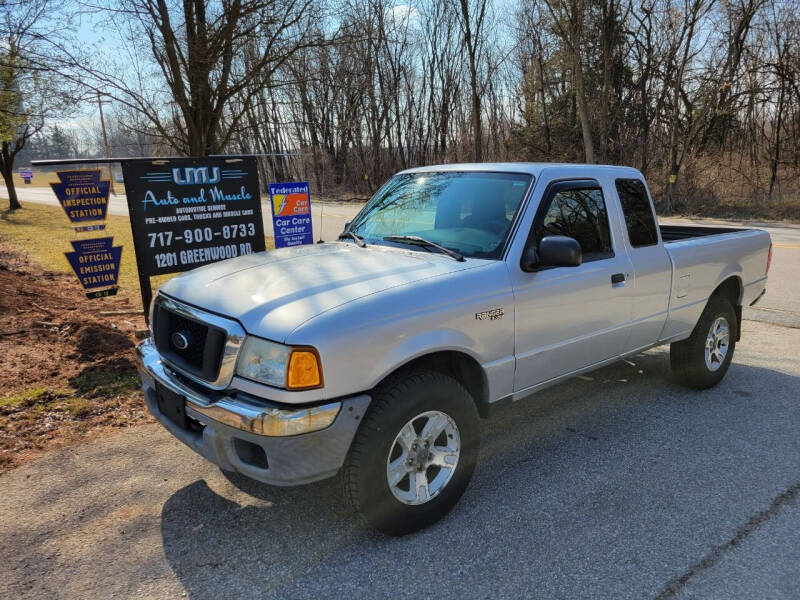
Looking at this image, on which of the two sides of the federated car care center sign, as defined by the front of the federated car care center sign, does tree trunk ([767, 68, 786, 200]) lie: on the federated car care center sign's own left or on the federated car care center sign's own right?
on the federated car care center sign's own left

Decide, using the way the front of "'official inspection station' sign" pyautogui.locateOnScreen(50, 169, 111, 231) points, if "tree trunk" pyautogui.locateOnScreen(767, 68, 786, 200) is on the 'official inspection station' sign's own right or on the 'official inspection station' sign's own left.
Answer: on the 'official inspection station' sign's own left

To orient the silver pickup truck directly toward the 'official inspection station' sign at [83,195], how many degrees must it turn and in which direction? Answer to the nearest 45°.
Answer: approximately 90° to its right

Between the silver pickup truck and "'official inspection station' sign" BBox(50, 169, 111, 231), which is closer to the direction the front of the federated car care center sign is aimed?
the silver pickup truck

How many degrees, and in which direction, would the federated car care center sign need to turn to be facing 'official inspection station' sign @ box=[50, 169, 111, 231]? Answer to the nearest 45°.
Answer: approximately 45° to its right

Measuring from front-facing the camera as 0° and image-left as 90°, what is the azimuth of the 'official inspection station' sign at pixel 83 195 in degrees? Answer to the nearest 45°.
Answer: approximately 0°
